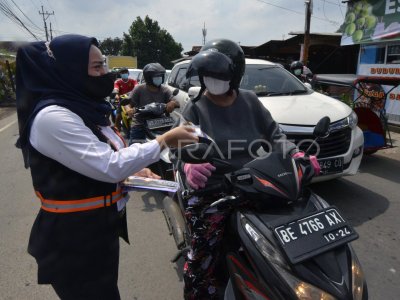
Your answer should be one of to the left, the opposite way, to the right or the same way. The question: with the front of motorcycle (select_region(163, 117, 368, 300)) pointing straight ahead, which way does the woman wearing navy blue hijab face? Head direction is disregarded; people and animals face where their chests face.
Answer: to the left

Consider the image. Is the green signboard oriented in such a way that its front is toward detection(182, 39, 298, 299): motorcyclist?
yes

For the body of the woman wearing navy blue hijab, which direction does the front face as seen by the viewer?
to the viewer's right

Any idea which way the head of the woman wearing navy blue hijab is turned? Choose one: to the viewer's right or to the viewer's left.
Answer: to the viewer's right

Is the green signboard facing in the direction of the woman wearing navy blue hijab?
yes

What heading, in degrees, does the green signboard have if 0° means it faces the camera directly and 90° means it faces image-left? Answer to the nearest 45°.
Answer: approximately 0°

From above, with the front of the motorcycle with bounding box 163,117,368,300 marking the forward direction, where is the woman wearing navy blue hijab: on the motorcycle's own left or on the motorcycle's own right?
on the motorcycle's own right

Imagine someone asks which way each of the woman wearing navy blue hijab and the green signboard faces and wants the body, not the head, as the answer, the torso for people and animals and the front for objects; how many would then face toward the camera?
1

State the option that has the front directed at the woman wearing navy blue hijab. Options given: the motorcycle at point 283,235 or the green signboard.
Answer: the green signboard

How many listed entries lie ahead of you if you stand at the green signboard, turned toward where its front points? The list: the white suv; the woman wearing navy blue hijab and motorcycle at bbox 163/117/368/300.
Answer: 3

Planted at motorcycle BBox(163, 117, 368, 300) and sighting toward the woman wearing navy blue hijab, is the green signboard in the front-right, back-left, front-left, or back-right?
back-right
